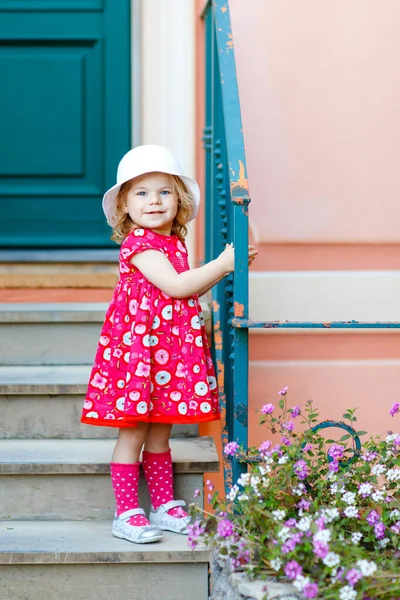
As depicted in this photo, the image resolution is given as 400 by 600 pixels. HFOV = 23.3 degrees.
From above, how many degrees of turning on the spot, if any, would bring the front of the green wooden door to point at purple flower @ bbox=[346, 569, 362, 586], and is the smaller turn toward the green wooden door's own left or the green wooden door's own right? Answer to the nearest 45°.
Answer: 0° — it already faces it

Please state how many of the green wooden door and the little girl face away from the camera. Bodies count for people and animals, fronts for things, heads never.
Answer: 0

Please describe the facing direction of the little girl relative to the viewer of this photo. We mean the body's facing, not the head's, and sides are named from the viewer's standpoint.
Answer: facing the viewer and to the right of the viewer

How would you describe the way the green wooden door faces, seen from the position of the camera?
facing the viewer

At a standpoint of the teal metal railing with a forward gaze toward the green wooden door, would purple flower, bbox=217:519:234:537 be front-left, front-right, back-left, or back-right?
back-left
